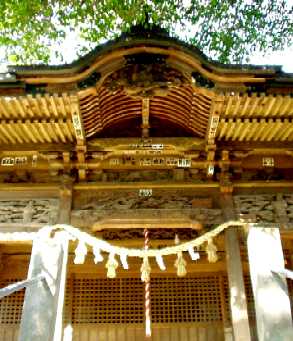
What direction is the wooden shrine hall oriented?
toward the camera
